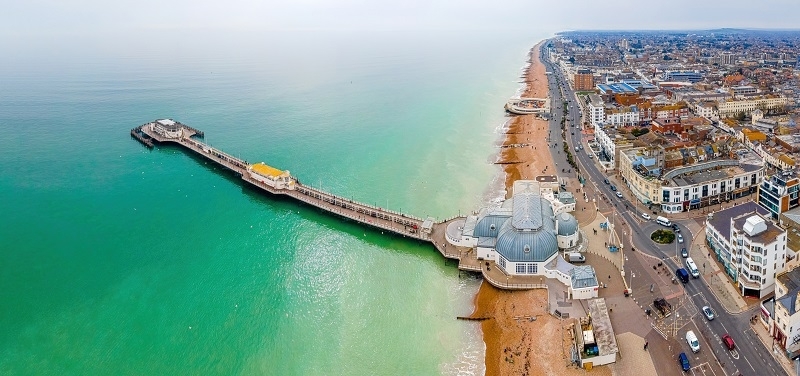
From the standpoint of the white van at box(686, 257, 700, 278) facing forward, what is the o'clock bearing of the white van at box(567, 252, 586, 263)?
the white van at box(567, 252, 586, 263) is roughly at 4 o'clock from the white van at box(686, 257, 700, 278).

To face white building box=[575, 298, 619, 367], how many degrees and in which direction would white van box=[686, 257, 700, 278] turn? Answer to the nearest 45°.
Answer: approximately 45° to its right

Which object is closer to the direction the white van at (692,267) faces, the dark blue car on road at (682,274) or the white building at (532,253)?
the dark blue car on road

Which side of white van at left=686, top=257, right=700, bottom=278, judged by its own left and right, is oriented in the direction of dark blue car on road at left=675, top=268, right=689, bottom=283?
right

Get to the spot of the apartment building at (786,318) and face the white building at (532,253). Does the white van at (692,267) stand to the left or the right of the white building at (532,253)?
right

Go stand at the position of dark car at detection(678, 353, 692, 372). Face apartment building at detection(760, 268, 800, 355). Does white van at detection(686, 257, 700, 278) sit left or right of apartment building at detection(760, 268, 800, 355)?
left

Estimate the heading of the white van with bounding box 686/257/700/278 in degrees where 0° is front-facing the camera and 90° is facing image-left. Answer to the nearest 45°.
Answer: approximately 315°

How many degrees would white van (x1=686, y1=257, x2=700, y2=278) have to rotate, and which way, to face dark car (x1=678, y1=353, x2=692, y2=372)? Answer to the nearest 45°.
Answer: approximately 45° to its right

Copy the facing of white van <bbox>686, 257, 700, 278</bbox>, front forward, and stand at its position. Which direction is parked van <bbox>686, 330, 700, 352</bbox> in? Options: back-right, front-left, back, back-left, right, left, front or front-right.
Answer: front-right

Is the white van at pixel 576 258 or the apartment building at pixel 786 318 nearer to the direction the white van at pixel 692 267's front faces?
the apartment building
